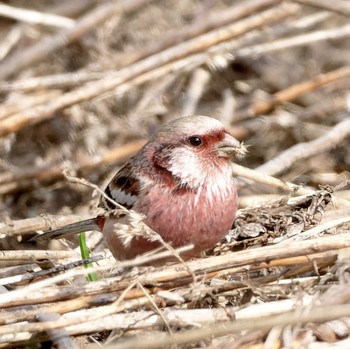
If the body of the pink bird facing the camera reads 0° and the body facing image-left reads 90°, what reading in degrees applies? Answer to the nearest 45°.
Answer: approximately 315°

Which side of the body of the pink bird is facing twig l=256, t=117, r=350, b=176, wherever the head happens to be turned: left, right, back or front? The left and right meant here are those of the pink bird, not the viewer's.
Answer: left

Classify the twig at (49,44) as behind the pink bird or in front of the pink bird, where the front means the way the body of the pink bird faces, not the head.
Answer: behind

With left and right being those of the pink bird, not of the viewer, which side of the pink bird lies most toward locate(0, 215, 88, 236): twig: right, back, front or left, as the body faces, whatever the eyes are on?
back

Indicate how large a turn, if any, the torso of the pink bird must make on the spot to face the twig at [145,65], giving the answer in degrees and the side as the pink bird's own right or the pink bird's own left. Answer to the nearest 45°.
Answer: approximately 135° to the pink bird's own left

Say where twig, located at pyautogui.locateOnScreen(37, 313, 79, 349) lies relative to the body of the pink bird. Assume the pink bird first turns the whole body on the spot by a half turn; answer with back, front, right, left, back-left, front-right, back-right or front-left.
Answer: left

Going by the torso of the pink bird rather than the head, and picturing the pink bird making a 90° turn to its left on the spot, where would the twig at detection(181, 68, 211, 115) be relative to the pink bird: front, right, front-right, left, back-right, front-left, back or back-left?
front-left

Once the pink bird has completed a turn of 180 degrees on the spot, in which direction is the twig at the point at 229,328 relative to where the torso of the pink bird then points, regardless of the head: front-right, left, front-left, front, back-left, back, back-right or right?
back-left

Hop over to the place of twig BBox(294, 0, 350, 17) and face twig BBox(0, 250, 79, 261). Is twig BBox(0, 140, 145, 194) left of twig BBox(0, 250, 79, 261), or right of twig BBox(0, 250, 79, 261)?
right

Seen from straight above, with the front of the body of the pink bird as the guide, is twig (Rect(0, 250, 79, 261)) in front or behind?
behind

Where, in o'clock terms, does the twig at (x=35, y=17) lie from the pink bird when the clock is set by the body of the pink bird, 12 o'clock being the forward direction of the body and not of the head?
The twig is roughly at 7 o'clock from the pink bird.

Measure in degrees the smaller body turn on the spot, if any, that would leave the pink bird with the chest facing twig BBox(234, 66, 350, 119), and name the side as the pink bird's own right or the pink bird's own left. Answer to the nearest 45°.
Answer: approximately 90° to the pink bird's own left
